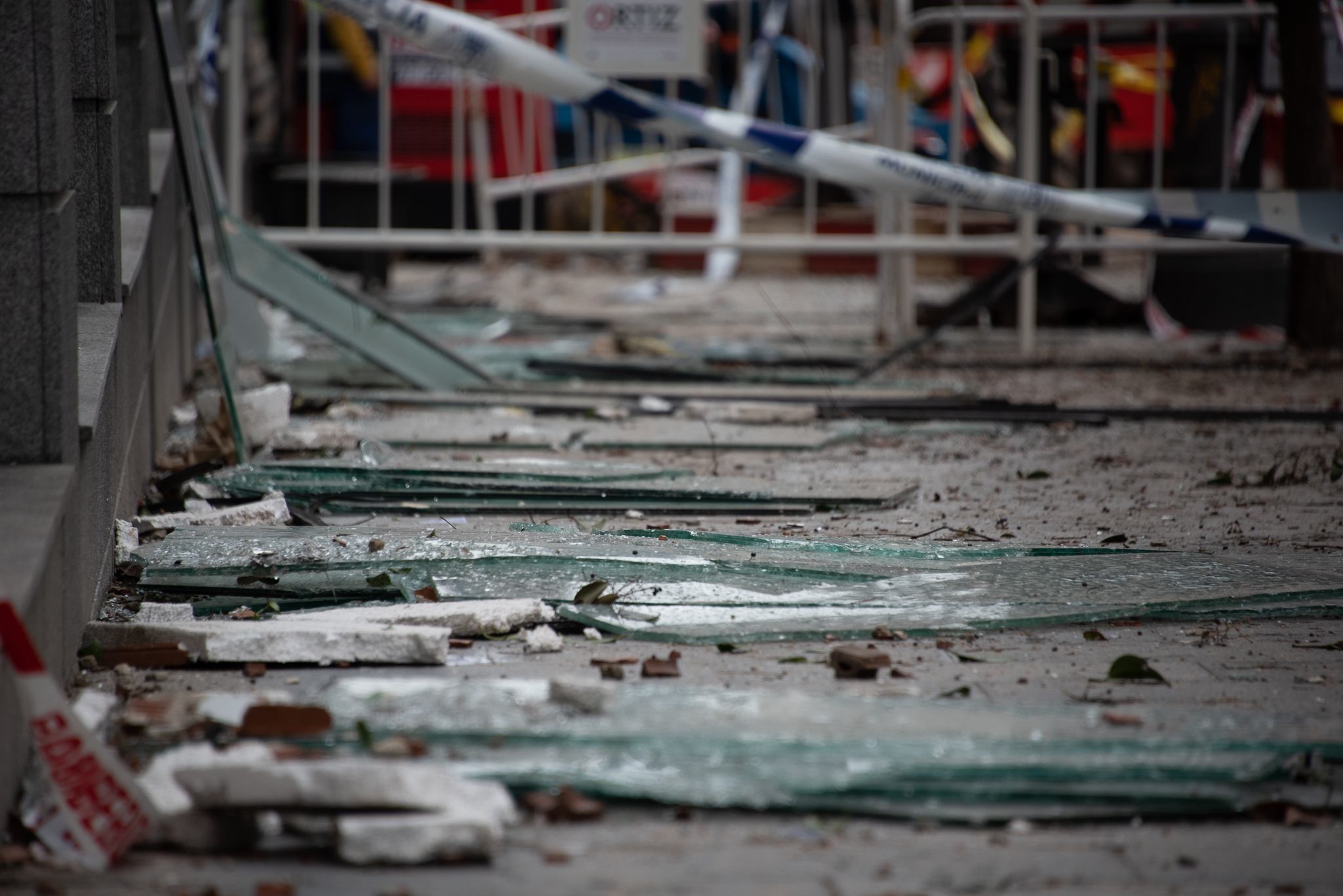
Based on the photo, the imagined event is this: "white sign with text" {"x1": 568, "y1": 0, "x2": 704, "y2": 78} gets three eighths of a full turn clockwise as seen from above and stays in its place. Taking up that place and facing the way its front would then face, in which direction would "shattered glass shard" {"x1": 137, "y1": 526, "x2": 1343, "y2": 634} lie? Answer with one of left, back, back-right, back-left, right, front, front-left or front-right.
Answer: back-left

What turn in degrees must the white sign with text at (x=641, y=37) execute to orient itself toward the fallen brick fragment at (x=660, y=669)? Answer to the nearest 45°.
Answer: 0° — it already faces it

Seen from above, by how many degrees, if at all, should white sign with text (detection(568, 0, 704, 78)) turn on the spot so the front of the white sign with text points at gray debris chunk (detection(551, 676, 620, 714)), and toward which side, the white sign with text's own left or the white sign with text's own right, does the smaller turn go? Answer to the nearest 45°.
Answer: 0° — it already faces it

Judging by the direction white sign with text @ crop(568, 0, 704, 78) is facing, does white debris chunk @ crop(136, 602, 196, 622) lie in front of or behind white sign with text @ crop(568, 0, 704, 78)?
in front

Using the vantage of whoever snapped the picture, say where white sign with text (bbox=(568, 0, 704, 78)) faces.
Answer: facing the viewer

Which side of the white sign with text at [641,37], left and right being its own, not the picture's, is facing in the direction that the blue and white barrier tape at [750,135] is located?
front

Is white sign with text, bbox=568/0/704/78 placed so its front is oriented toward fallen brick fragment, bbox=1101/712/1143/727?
yes

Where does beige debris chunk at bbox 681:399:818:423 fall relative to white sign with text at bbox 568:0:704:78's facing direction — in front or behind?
in front

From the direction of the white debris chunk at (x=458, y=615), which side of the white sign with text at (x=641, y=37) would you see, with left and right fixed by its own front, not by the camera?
front

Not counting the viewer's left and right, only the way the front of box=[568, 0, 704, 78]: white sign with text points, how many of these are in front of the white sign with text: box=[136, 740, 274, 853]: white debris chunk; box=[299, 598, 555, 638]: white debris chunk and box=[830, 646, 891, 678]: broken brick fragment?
3

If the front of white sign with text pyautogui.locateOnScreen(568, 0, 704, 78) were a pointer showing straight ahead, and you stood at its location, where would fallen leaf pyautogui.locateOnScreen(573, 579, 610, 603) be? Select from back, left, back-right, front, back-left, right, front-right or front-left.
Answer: front

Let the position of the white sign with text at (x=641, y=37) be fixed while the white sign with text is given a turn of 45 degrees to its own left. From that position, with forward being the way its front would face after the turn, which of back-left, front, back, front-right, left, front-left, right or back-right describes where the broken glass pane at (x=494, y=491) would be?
front-right

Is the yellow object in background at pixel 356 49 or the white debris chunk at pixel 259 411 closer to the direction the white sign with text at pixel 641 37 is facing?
the white debris chunk

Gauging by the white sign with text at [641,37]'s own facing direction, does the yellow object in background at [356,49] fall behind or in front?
behind

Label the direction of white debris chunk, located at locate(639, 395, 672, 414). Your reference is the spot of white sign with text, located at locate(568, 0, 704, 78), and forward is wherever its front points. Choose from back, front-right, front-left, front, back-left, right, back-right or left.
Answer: front

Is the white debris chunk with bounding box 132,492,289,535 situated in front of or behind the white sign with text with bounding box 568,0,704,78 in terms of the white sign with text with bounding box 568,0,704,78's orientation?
in front
